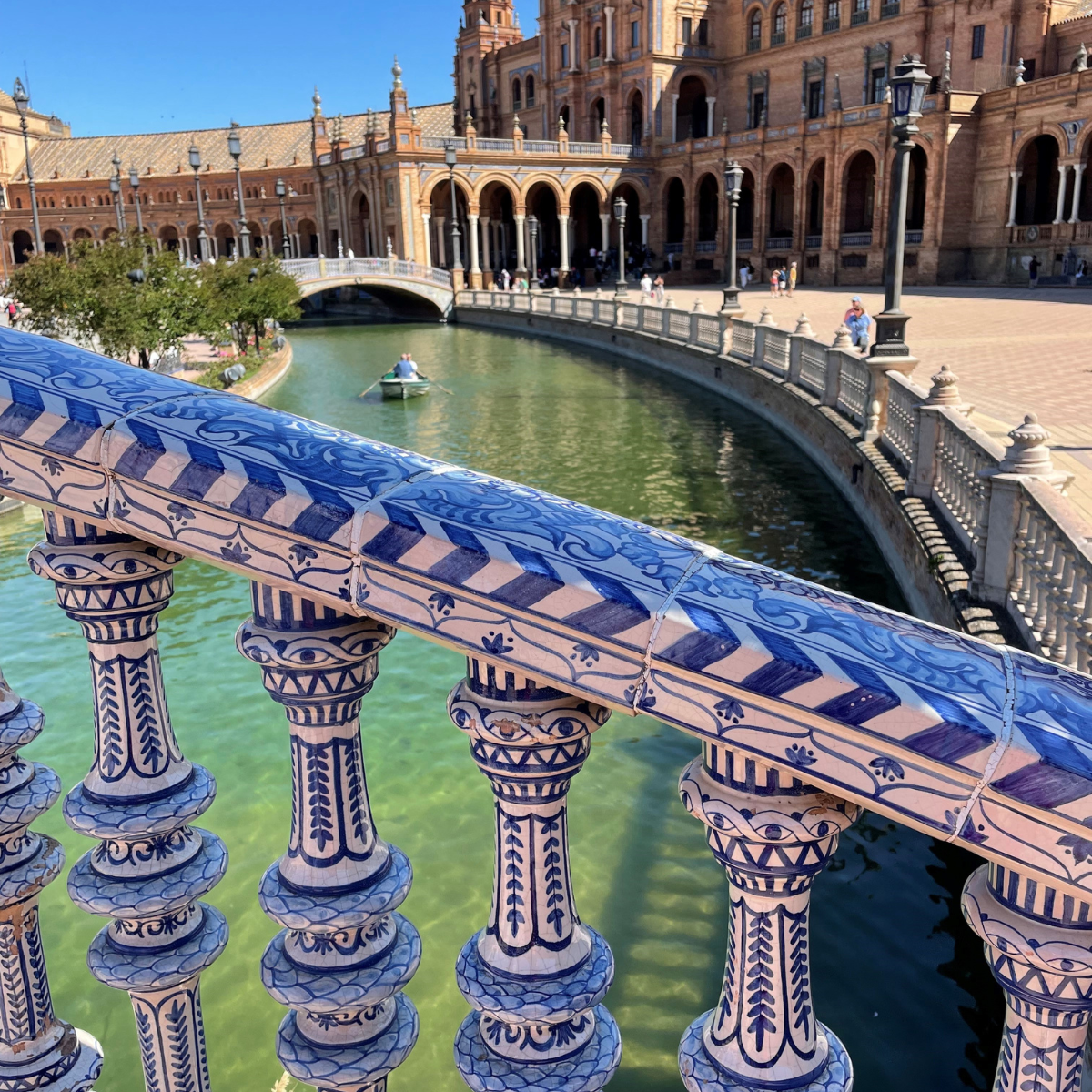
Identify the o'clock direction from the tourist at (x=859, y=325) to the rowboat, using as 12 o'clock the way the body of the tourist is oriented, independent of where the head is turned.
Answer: The rowboat is roughly at 2 o'clock from the tourist.

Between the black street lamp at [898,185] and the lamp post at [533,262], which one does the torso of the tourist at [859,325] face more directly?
the black street lamp

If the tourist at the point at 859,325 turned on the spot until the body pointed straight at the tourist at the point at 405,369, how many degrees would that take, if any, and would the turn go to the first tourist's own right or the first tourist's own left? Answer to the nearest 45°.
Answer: approximately 45° to the first tourist's own right

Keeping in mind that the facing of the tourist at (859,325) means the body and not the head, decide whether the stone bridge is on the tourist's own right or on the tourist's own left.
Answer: on the tourist's own right

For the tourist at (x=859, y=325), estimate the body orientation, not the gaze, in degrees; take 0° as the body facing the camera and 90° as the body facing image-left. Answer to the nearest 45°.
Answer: approximately 45°

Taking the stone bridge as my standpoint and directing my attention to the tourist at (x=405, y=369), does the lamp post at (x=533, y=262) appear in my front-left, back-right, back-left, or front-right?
back-left

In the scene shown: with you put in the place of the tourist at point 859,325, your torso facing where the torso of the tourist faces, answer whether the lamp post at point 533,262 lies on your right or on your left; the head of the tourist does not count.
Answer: on your right

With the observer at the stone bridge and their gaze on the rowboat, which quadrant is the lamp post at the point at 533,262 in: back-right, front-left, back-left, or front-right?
back-left
